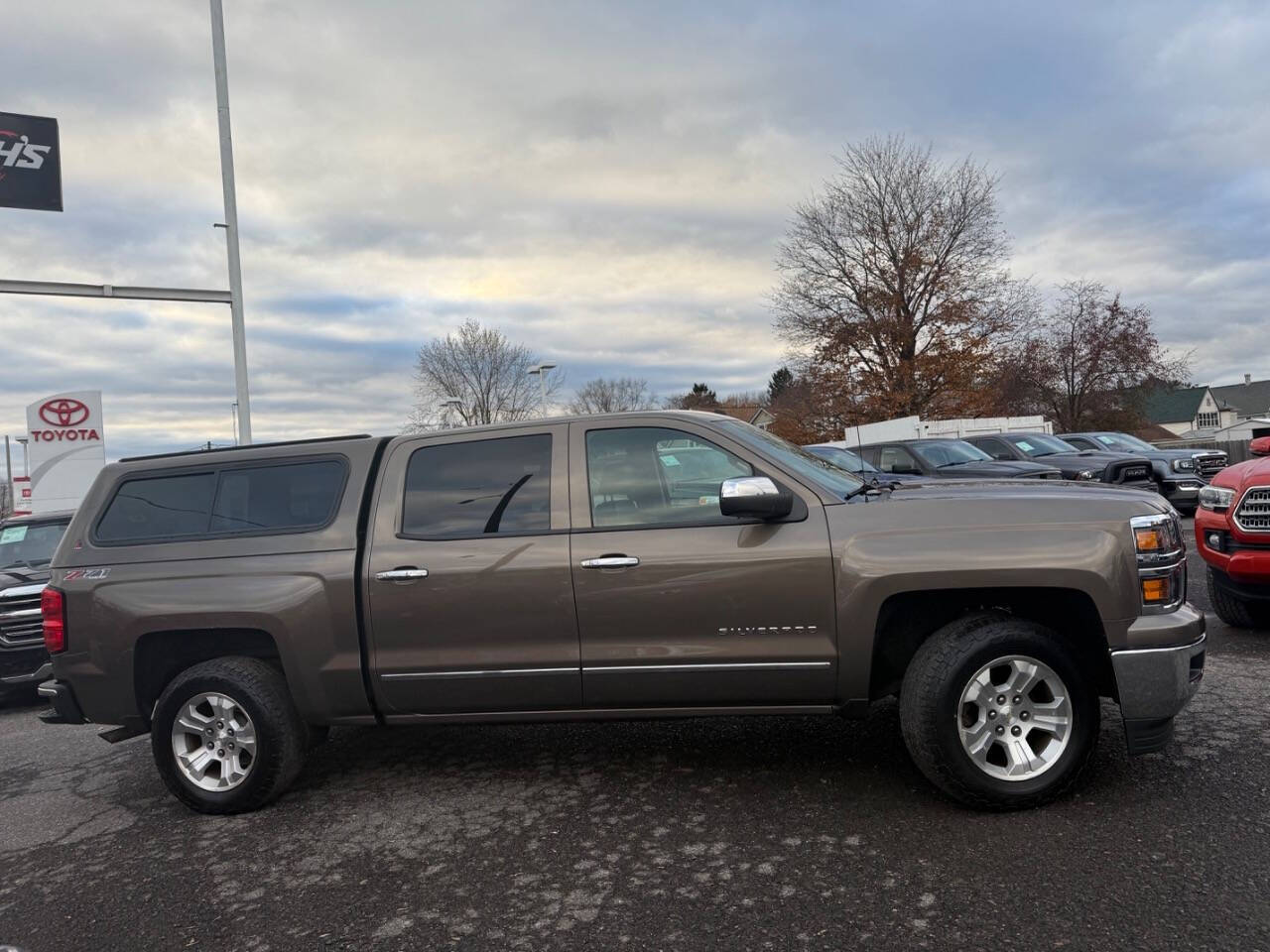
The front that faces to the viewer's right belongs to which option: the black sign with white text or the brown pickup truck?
the brown pickup truck

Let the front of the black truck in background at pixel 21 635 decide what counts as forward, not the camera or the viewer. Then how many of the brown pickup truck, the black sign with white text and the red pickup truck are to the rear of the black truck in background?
1

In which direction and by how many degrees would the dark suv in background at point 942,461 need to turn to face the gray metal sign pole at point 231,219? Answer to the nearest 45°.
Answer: approximately 135° to its right

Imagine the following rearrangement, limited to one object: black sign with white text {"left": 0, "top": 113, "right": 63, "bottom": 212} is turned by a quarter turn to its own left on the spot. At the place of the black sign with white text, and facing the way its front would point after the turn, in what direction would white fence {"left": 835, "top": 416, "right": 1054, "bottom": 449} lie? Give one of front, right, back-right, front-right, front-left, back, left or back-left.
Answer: front

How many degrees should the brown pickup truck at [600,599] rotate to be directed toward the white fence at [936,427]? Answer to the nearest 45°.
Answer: approximately 45° to its left

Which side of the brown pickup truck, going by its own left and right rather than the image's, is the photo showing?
right

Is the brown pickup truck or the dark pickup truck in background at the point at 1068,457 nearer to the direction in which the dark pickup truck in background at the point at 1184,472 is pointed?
the brown pickup truck

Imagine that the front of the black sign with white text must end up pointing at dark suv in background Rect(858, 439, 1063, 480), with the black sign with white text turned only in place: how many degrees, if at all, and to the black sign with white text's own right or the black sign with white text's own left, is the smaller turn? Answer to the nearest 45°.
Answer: approximately 45° to the black sign with white text's own left

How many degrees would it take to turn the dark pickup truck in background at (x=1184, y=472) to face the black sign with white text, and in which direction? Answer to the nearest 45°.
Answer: approximately 90° to its right

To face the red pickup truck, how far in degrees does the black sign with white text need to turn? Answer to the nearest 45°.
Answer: approximately 45° to its left

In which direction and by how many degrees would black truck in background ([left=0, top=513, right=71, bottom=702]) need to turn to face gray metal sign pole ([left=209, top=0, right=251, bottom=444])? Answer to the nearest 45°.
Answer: approximately 135° to its left
